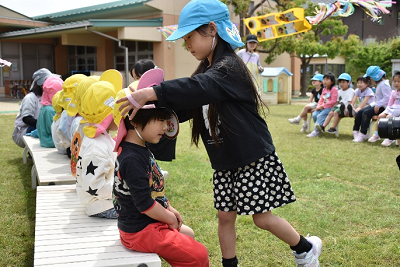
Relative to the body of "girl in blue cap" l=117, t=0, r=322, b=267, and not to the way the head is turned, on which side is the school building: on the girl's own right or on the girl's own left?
on the girl's own right

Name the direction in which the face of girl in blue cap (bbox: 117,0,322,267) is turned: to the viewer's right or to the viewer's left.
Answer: to the viewer's left

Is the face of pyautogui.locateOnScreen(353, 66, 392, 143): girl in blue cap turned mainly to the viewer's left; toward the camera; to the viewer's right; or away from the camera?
to the viewer's left

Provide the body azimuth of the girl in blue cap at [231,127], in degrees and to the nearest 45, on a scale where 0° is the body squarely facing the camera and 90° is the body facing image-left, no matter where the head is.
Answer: approximately 90°
